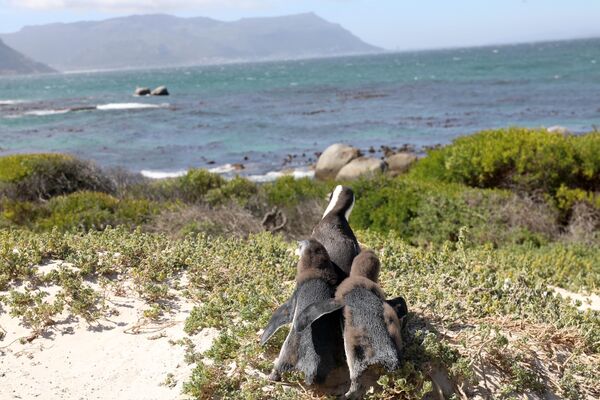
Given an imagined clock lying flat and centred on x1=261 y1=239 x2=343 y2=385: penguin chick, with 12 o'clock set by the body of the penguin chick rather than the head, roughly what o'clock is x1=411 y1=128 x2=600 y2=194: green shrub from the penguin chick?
The green shrub is roughly at 1 o'clock from the penguin chick.

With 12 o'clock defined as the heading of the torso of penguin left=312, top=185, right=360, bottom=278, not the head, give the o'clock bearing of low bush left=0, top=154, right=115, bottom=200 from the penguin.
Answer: The low bush is roughly at 11 o'clock from the penguin.

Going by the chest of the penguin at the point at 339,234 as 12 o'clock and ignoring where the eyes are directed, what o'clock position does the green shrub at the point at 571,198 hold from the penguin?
The green shrub is roughly at 1 o'clock from the penguin.

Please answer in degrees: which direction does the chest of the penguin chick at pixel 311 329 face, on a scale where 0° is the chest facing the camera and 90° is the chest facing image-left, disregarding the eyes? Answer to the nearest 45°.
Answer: approximately 180°

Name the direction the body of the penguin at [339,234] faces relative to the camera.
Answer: away from the camera

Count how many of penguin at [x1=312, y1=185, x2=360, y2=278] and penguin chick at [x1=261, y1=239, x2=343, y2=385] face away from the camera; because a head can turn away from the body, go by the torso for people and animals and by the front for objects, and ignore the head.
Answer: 2

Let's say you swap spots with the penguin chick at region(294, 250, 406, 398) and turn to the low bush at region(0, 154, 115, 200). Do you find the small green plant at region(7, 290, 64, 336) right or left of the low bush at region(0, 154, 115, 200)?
left

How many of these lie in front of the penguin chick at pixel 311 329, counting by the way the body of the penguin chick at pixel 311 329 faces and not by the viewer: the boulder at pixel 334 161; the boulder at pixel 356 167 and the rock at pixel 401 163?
3

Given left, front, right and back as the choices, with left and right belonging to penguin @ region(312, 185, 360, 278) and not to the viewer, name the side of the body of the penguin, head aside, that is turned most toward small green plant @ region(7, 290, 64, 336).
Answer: left

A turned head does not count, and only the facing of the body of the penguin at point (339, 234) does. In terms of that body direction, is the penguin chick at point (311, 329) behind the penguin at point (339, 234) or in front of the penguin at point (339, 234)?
behind

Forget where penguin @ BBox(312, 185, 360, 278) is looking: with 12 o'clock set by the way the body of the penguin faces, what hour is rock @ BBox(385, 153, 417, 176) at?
The rock is roughly at 12 o'clock from the penguin.

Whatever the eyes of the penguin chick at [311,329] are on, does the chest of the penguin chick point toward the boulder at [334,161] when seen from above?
yes
